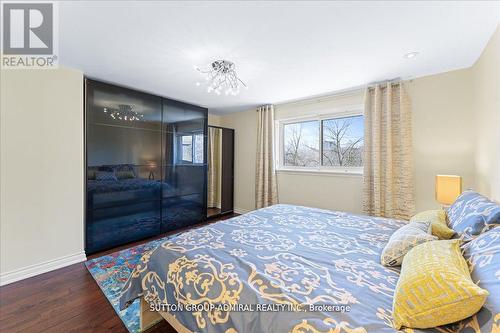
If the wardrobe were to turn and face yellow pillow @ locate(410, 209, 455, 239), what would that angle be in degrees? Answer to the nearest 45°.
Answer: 0° — it already faces it

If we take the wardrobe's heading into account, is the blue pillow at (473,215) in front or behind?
in front

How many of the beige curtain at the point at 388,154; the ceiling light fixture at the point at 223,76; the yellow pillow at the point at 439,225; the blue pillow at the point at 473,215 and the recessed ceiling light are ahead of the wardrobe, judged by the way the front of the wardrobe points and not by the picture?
5

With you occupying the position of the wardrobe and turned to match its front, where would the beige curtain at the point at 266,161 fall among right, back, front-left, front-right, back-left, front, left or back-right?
front-left

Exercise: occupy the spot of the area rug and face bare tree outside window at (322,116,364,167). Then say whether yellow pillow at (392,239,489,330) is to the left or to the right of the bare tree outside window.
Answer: right

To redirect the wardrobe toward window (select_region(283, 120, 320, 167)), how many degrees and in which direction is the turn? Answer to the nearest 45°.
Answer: approximately 45° to its left

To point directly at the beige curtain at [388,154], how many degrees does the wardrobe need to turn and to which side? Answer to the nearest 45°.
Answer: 0° — it already faces it

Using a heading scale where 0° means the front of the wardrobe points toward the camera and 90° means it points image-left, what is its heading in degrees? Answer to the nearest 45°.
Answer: approximately 315°

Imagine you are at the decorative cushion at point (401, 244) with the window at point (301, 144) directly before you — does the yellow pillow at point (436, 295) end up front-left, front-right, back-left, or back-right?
back-left

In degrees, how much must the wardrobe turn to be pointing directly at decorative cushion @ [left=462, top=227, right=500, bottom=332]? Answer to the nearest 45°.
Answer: approximately 45° to its right

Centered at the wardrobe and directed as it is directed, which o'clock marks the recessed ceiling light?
The recessed ceiling light is roughly at 12 o'clock from the wardrobe.

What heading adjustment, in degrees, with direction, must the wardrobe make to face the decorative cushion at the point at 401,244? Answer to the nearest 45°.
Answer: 0° — it already faces it

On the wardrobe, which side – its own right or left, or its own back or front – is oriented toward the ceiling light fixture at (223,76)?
front

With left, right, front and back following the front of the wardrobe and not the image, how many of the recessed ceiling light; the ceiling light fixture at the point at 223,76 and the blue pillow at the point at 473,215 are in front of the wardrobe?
3
